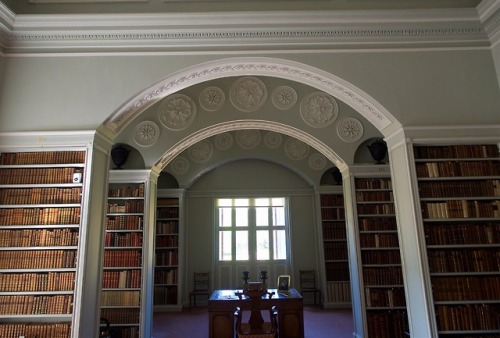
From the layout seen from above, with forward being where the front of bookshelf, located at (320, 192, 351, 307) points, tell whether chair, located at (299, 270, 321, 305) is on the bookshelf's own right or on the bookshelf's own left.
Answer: on the bookshelf's own right

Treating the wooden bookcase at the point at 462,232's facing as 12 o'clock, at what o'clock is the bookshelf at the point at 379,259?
The bookshelf is roughly at 5 o'clock from the wooden bookcase.

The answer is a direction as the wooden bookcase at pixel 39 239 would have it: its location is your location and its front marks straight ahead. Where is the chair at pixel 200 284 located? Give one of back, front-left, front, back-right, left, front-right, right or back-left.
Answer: back-left

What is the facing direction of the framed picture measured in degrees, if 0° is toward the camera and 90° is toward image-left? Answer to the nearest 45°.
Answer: approximately 0°

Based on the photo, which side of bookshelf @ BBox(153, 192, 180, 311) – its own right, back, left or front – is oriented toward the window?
left

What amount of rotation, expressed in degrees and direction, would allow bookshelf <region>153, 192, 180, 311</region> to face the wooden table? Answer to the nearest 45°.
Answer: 0° — it already faces it
